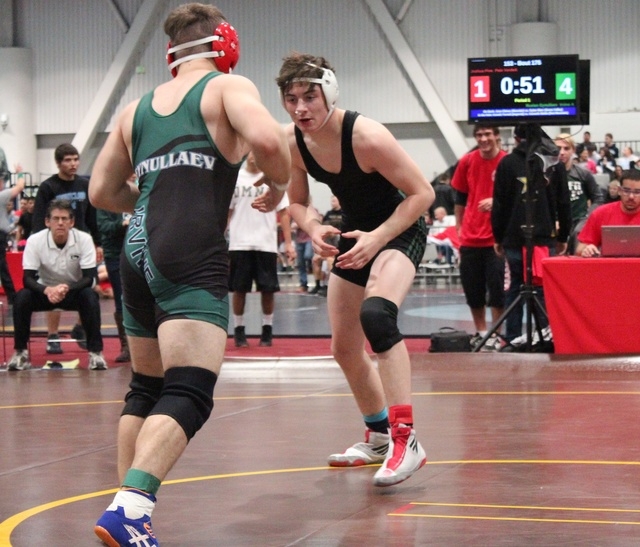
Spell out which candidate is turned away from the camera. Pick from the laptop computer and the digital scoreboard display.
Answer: the laptop computer

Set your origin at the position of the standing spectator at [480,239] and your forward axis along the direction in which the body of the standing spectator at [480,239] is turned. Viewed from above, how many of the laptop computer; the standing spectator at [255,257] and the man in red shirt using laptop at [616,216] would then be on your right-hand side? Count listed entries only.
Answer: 1

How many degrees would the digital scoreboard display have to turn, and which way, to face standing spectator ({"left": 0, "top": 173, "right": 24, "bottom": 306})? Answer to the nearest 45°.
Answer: approximately 135° to its right

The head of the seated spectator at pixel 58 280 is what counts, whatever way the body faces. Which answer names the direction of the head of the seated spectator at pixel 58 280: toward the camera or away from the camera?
toward the camera

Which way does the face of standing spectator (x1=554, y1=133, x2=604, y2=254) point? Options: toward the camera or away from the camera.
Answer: toward the camera

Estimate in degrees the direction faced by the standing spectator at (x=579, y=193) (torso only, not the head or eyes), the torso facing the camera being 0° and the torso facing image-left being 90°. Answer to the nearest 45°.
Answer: approximately 45°

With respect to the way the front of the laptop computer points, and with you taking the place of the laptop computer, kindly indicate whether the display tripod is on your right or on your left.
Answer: on your left

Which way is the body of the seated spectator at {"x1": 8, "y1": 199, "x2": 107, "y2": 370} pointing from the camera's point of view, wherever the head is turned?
toward the camera

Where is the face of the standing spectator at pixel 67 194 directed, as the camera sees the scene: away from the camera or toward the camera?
toward the camera

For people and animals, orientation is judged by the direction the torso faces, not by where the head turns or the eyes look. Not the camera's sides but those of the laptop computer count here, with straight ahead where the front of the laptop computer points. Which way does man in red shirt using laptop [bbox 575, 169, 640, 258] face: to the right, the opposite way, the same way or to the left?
the opposite way

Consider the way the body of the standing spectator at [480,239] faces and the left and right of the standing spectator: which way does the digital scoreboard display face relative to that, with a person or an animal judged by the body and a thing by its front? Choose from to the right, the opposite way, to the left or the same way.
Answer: the same way

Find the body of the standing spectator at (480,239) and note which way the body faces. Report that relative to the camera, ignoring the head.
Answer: toward the camera

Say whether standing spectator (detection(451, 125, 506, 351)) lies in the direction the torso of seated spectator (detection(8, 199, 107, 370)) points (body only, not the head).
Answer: no

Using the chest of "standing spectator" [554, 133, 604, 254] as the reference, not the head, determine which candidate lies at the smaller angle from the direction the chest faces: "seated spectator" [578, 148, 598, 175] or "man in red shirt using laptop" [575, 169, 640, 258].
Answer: the man in red shirt using laptop

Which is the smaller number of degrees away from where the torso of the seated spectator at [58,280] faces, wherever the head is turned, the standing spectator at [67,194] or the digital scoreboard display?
the digital scoreboard display

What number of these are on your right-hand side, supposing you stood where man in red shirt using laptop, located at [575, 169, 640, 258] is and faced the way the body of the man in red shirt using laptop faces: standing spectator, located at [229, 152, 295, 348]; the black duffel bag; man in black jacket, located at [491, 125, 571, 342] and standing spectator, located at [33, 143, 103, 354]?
4
